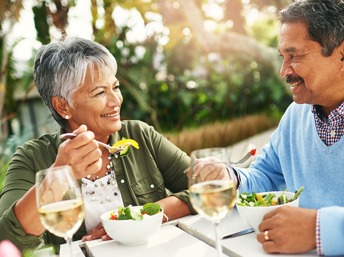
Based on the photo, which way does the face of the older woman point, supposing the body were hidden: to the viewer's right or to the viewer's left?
to the viewer's right

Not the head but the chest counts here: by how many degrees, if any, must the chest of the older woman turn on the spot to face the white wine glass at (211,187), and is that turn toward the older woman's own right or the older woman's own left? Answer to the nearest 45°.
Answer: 0° — they already face it

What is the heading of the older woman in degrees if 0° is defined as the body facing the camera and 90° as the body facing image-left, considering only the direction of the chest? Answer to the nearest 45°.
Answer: approximately 0°

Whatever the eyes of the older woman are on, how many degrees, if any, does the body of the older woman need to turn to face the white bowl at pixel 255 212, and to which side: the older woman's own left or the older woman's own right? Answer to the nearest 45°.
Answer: approximately 45° to the older woman's own left

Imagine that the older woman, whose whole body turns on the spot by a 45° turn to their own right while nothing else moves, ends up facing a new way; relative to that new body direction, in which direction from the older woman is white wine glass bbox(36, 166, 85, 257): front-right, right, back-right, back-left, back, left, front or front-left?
front-left

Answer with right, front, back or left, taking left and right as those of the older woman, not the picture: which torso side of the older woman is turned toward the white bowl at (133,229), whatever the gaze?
front
